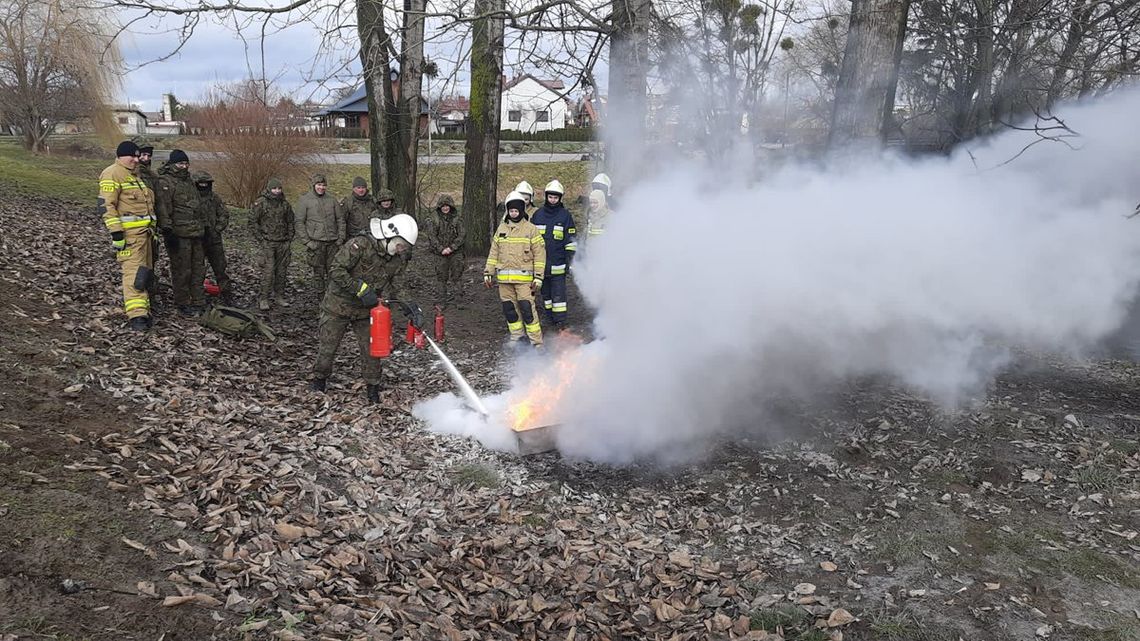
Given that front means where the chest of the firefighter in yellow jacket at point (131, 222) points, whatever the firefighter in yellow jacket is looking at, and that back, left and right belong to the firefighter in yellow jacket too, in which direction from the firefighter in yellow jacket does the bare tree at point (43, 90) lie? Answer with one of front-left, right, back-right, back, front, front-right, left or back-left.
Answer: back-left

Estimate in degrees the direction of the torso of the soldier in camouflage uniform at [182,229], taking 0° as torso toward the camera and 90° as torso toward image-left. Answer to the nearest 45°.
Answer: approximately 315°

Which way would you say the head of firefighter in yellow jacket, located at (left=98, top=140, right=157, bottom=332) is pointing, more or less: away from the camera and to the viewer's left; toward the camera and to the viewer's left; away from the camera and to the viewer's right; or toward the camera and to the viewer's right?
toward the camera and to the viewer's right

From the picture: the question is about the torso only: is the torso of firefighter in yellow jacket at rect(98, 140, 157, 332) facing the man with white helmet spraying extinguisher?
yes

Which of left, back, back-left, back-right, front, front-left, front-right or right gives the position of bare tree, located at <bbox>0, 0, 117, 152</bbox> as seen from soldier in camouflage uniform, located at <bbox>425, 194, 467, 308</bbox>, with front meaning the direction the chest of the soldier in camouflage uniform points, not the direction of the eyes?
back-right

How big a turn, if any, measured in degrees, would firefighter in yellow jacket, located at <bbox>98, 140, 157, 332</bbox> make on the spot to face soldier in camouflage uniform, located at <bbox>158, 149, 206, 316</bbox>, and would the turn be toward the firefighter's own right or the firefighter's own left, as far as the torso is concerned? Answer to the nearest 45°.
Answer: approximately 90° to the firefighter's own left
